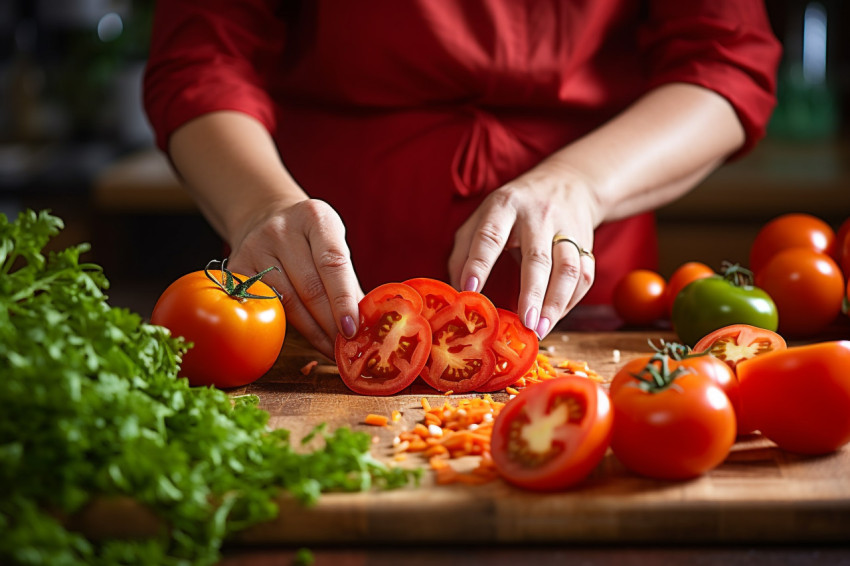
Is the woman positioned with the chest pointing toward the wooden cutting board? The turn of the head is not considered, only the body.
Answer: yes

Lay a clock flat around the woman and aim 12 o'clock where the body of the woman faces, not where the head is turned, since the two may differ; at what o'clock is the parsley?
The parsley is roughly at 1 o'clock from the woman.

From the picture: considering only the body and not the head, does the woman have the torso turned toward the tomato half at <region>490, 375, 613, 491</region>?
yes

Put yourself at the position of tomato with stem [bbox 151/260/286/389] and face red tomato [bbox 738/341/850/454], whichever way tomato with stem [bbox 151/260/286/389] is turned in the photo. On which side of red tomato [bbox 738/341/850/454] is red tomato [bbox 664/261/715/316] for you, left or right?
left

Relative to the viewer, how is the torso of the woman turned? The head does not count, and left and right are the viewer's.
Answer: facing the viewer
